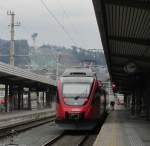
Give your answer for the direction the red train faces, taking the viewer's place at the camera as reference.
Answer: facing the viewer
